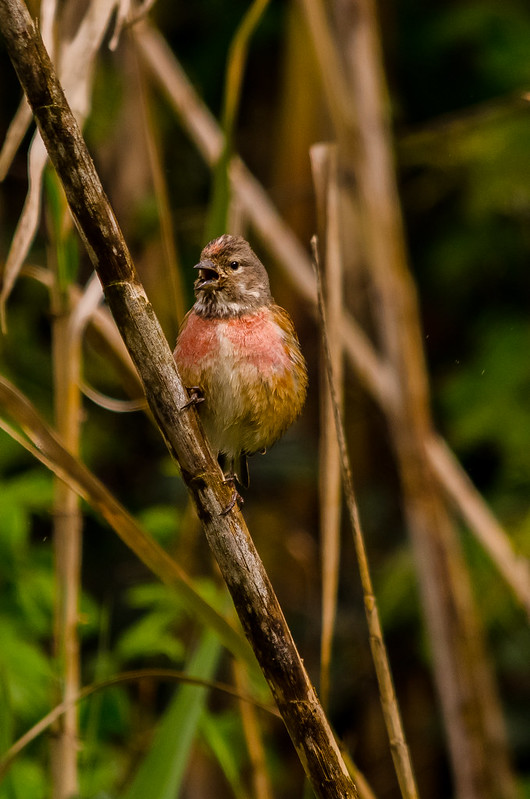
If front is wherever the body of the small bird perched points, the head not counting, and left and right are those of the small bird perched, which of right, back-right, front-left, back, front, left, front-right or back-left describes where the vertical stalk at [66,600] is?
right

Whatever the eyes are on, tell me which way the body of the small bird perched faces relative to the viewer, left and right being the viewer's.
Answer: facing the viewer and to the left of the viewer

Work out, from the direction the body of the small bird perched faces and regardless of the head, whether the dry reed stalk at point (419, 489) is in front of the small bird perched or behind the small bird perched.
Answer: behind
